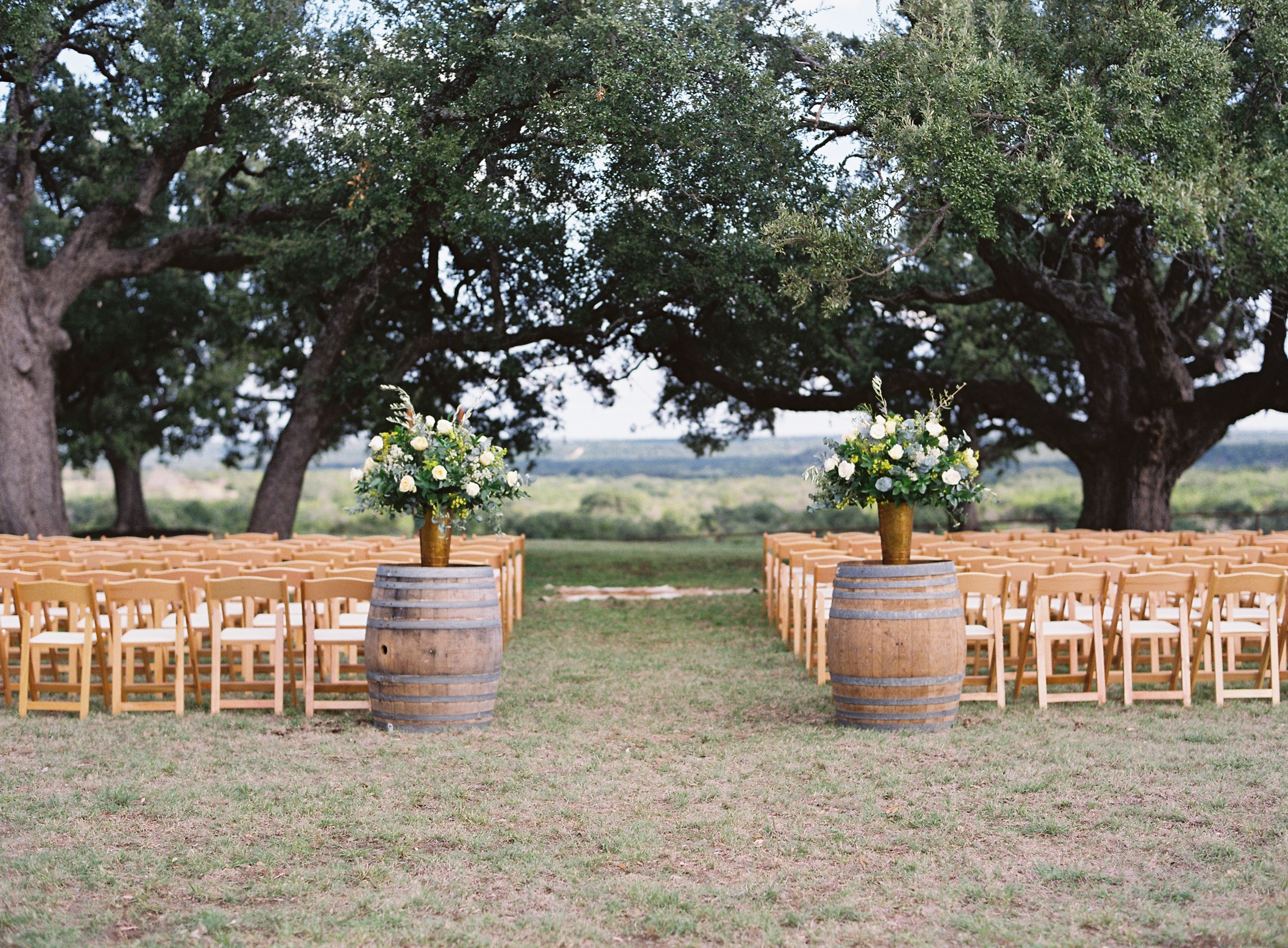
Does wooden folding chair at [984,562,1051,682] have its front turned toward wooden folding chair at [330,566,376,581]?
no

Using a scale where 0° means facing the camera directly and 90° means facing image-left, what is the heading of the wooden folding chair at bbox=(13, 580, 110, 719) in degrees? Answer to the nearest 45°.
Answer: approximately 180°

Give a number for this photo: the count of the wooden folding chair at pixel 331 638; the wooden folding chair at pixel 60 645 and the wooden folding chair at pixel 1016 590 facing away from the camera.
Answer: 3

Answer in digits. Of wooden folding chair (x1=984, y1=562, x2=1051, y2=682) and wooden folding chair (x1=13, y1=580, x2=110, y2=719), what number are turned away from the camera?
2

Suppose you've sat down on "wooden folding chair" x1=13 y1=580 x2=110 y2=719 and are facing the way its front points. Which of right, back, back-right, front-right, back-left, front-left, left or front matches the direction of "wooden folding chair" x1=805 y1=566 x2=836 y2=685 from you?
right

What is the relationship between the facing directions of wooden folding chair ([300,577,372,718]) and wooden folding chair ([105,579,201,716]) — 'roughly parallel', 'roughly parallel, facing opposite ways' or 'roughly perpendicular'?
roughly parallel

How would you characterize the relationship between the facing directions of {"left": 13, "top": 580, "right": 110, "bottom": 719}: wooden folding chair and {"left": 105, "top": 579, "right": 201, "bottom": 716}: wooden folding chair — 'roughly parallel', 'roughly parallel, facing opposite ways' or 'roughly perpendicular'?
roughly parallel

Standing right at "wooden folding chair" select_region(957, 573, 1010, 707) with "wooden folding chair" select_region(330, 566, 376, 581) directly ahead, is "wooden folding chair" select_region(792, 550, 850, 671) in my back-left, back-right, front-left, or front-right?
front-right

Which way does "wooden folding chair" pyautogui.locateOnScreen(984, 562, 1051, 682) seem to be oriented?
away from the camera

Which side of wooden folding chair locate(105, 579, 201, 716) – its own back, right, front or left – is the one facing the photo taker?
back

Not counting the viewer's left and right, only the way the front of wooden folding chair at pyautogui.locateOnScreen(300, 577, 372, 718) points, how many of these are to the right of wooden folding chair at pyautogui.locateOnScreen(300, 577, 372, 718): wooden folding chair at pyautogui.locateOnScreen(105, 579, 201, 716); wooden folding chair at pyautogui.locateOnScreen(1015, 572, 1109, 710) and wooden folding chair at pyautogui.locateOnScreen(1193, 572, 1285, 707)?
2

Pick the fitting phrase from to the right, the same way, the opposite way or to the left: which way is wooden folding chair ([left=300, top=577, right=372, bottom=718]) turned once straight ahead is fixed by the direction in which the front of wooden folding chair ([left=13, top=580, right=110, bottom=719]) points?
the same way

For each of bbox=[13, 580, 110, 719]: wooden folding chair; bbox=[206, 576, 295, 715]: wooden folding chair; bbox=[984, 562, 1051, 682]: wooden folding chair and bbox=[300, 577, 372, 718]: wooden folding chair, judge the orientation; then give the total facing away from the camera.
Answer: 4

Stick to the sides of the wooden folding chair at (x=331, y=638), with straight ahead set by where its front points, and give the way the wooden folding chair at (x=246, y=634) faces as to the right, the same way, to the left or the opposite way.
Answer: the same way

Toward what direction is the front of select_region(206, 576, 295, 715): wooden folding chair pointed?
away from the camera

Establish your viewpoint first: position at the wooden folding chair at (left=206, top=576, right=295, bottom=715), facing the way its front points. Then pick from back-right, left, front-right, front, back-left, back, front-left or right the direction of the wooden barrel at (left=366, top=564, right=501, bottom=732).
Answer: back-right

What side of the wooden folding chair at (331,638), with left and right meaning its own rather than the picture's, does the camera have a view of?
back

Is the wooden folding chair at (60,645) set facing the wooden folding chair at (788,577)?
no

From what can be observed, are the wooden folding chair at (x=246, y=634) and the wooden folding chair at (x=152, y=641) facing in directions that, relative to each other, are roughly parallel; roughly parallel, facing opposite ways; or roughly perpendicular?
roughly parallel
